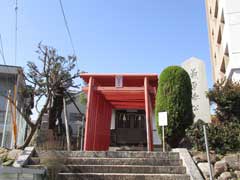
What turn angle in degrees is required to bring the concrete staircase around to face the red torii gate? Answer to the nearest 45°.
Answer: approximately 180°

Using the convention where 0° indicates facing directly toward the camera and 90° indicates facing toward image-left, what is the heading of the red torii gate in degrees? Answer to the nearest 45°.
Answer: approximately 0°

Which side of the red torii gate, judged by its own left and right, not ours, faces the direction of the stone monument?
left

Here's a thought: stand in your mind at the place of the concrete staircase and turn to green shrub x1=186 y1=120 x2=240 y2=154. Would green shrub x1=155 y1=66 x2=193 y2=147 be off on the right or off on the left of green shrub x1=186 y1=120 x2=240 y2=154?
left

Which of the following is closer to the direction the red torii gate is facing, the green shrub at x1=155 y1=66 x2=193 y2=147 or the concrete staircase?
the concrete staircase

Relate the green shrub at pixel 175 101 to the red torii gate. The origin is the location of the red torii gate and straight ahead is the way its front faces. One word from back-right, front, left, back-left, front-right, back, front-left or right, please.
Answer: front-left

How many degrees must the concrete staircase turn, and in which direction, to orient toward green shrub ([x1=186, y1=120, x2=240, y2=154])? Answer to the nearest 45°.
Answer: approximately 90° to its left

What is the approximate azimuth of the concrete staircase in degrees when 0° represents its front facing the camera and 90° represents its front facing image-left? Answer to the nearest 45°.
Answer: approximately 0°

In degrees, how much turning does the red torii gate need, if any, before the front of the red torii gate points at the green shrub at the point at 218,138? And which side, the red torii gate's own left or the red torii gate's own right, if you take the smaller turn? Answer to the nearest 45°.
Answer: approximately 45° to the red torii gate's own left

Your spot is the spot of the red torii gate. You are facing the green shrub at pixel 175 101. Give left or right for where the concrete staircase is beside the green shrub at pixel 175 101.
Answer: right

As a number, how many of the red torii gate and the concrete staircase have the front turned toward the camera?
2

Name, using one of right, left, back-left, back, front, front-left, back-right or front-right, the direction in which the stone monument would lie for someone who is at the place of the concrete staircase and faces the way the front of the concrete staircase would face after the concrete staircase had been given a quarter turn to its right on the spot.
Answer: back-right
